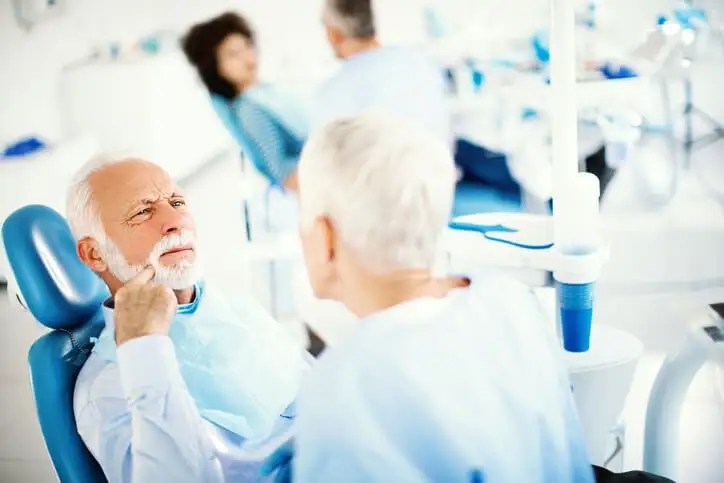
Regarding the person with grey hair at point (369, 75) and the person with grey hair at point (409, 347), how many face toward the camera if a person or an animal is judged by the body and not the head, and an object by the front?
0

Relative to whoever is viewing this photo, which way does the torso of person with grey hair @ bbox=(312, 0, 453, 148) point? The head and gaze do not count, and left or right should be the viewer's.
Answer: facing away from the viewer and to the left of the viewer

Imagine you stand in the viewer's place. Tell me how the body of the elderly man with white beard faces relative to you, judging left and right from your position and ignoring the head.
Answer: facing the viewer and to the right of the viewer

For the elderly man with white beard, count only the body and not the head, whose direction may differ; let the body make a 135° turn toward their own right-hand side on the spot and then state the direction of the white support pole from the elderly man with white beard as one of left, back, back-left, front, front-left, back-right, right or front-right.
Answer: back

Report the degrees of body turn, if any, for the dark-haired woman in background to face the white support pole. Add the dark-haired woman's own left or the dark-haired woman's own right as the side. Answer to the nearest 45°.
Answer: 0° — they already face it

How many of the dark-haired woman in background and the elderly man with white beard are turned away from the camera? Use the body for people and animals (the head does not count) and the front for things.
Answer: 0

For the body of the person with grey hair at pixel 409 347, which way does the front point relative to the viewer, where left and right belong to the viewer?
facing away from the viewer and to the left of the viewer

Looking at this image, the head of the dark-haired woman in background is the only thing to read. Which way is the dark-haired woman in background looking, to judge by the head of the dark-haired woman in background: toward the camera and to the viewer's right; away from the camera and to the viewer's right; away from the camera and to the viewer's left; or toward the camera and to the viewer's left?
toward the camera and to the viewer's right
